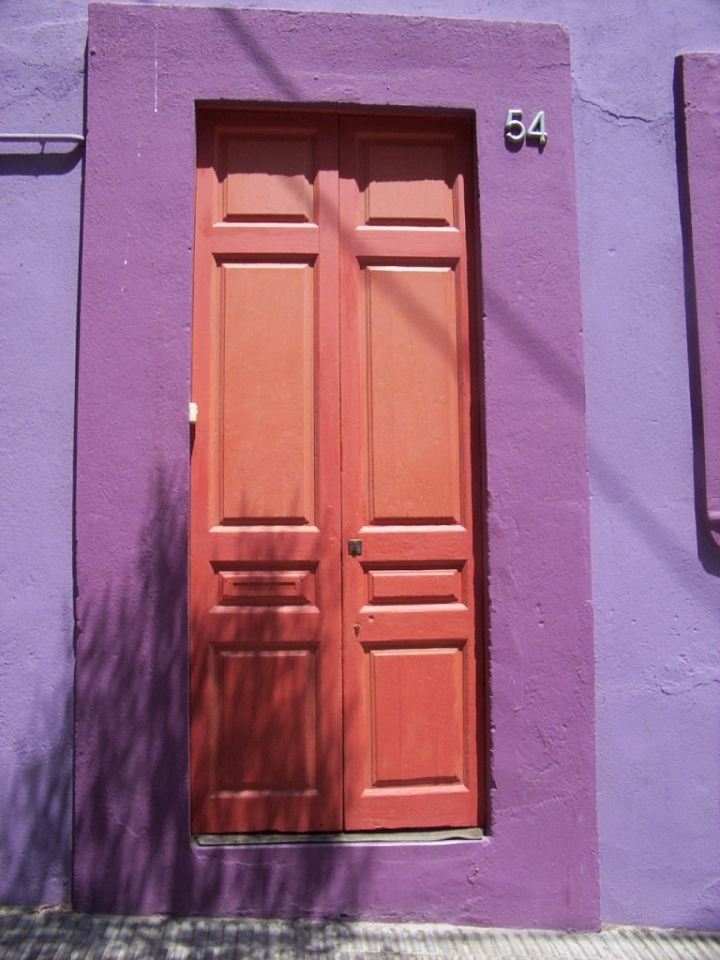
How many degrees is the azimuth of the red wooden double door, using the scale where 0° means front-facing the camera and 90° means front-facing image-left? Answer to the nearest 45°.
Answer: approximately 0°

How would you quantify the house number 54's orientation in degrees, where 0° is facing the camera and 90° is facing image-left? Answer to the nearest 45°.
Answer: approximately 0°

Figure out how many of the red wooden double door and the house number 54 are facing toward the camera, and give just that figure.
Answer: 2
